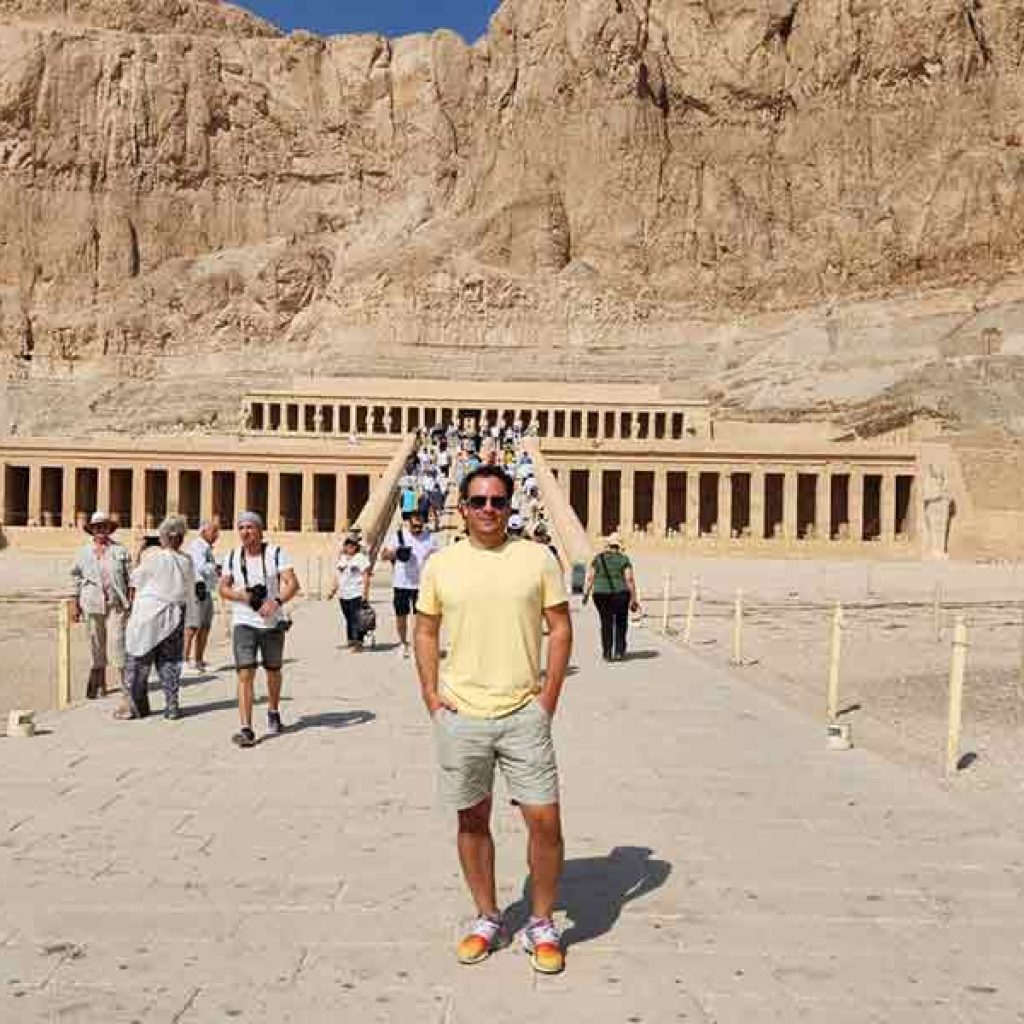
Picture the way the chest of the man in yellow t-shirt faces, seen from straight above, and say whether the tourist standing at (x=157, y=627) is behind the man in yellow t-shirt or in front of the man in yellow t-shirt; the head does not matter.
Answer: behind

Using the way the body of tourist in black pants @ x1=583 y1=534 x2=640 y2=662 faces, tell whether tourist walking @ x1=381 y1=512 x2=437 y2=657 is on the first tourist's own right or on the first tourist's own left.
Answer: on the first tourist's own left

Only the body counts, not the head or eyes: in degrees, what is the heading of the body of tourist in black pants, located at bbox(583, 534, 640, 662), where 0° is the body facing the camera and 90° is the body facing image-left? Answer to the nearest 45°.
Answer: approximately 180°

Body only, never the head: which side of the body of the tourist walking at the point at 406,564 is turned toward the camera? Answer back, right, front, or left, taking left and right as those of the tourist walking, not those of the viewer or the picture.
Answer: front

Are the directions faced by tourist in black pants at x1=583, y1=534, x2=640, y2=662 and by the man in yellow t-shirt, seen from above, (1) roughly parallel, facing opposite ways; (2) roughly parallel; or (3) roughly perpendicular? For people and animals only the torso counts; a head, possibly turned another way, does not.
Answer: roughly parallel, facing opposite ways

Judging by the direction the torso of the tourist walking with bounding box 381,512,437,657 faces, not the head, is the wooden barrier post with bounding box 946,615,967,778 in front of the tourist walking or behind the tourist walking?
in front

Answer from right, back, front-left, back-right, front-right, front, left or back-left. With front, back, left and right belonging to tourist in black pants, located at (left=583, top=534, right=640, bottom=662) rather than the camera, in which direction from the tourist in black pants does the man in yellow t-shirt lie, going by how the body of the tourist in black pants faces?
back

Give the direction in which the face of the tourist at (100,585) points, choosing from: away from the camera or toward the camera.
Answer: toward the camera

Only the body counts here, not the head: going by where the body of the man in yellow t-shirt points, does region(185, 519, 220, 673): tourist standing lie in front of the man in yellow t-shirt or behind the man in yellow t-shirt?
behind

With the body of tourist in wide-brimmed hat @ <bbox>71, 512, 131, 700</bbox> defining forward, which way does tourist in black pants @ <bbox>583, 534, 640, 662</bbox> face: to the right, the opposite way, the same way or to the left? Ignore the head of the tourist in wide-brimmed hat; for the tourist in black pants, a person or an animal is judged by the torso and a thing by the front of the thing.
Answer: the opposite way

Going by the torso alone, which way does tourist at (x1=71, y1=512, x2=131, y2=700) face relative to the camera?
toward the camera

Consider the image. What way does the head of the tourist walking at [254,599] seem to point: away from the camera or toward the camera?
toward the camera

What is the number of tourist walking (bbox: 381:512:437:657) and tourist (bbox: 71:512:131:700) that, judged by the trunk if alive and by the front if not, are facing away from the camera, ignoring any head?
0

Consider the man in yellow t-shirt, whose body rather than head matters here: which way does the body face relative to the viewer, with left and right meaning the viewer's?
facing the viewer
